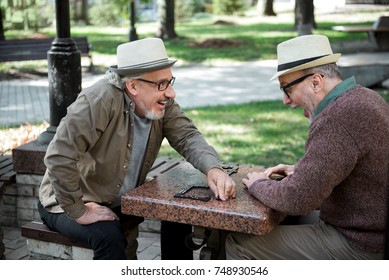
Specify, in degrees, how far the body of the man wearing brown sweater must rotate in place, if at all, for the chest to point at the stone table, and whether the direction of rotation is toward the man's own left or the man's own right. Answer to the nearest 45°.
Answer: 0° — they already face it

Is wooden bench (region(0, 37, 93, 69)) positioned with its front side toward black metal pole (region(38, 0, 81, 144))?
yes

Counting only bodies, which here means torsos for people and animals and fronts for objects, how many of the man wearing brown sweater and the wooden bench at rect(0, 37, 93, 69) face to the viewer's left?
1

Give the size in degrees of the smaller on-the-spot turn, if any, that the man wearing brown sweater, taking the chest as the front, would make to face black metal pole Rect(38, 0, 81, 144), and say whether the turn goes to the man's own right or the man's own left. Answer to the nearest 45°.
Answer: approximately 45° to the man's own right

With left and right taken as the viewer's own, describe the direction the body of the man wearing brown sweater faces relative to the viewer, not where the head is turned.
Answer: facing to the left of the viewer

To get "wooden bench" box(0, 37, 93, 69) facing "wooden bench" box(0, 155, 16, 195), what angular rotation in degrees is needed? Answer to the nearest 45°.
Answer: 0° — it already faces it

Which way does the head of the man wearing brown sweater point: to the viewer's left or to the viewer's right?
to the viewer's left

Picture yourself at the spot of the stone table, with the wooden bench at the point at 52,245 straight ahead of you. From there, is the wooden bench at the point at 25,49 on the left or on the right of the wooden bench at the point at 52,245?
right

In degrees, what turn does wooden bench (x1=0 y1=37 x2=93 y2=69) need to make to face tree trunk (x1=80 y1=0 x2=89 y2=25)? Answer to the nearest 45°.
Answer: approximately 180°

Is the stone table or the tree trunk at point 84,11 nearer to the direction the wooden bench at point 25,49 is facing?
the stone table

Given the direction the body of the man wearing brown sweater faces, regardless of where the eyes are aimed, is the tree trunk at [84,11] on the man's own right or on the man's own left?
on the man's own right

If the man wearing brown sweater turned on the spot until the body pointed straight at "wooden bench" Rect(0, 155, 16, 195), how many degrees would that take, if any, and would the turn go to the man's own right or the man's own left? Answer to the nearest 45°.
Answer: approximately 45° to the man's own right

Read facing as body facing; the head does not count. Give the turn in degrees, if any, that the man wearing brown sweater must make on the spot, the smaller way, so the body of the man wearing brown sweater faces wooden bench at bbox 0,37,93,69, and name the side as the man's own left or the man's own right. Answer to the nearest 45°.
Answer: approximately 45° to the man's own right
